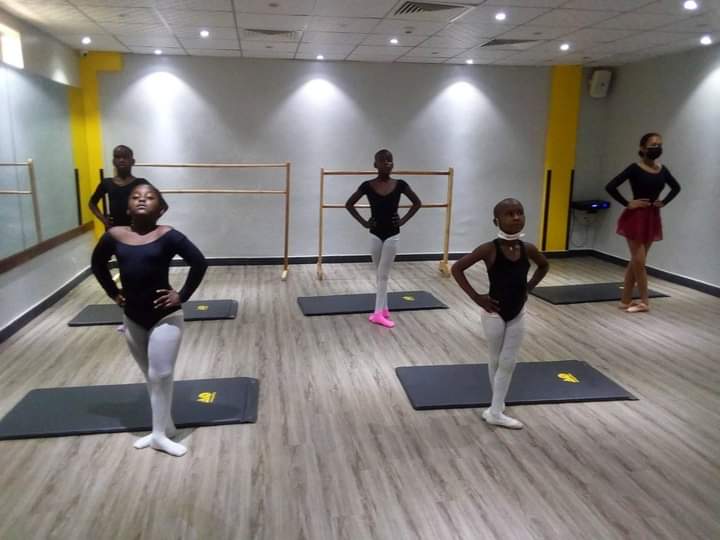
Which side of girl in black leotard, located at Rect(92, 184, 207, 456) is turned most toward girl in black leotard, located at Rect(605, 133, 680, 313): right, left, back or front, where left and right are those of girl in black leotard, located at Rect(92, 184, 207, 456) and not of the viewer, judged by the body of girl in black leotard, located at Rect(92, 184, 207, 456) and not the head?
left

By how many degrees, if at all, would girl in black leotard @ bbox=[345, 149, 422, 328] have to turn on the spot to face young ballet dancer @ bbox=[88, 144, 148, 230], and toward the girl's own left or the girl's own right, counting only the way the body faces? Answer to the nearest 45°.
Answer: approximately 90° to the girl's own right

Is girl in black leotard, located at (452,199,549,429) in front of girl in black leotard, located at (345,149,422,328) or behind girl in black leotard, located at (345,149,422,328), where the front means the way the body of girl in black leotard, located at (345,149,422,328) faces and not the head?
in front

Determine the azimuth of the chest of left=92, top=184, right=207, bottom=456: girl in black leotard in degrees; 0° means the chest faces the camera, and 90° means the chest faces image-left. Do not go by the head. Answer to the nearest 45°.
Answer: approximately 0°

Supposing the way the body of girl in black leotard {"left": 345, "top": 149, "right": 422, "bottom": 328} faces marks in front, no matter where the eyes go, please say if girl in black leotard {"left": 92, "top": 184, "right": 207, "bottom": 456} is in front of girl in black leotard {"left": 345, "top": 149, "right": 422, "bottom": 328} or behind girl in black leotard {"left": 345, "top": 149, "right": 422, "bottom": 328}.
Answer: in front

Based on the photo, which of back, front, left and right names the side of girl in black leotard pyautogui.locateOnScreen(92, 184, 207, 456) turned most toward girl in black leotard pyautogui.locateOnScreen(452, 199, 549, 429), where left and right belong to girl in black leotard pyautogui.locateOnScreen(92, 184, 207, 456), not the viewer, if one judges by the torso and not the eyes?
left

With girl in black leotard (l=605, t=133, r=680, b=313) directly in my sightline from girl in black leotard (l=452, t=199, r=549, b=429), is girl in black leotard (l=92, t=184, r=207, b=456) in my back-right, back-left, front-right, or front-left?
back-left

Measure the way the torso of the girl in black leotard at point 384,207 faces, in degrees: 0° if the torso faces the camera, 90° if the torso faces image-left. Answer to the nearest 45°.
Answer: approximately 0°

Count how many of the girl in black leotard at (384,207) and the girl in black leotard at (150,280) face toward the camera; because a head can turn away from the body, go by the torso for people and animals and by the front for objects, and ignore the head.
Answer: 2

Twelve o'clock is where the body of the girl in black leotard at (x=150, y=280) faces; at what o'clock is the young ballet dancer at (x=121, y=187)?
The young ballet dancer is roughly at 6 o'clock from the girl in black leotard.

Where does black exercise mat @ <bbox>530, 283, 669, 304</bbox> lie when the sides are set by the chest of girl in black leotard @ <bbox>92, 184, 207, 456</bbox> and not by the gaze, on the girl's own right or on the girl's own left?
on the girl's own left
